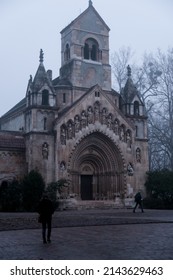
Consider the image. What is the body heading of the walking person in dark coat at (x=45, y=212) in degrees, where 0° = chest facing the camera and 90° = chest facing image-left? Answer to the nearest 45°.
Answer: approximately 180°

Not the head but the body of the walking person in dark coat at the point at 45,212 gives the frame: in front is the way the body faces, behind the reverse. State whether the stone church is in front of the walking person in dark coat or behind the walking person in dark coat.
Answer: in front
